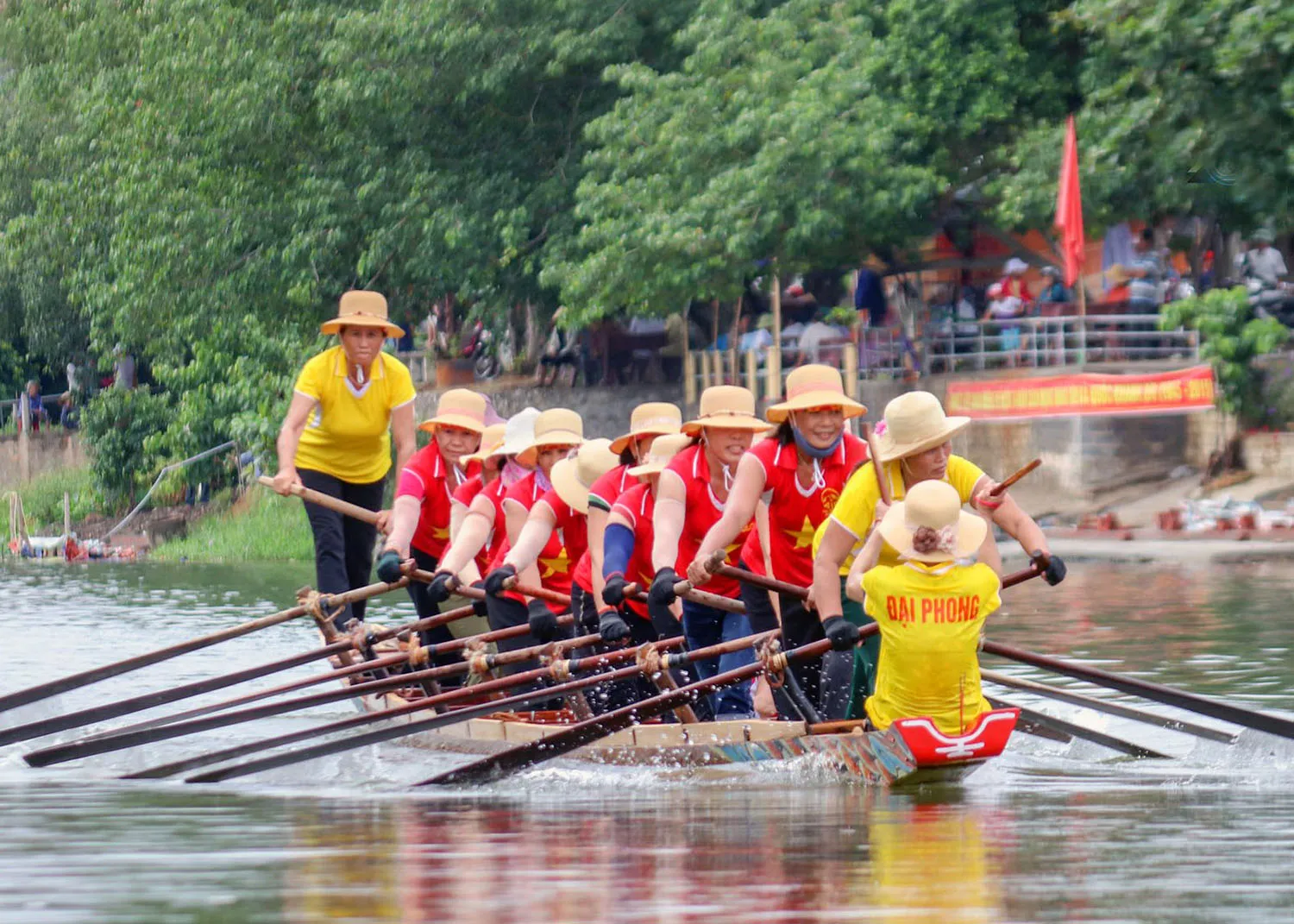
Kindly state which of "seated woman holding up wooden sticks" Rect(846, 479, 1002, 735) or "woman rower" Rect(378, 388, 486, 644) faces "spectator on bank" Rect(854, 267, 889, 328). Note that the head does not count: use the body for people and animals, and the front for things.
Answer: "seated woman holding up wooden sticks" Rect(846, 479, 1002, 735)

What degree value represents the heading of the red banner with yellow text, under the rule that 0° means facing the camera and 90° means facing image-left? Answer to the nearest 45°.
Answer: approximately 0°

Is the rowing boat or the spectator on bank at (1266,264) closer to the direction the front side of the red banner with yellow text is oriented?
the rowing boat

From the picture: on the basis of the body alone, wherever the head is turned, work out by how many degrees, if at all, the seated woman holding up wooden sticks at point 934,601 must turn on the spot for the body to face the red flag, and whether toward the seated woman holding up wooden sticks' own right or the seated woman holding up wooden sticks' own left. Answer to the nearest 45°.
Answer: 0° — they already face it

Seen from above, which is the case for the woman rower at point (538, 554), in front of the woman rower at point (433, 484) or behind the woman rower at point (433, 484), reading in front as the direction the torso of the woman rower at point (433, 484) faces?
in front

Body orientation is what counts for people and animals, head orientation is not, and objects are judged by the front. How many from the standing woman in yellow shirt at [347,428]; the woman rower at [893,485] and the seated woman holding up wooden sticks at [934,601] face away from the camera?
1

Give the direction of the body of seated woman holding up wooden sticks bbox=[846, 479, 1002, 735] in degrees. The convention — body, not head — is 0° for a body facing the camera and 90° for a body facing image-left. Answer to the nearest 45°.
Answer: approximately 180°

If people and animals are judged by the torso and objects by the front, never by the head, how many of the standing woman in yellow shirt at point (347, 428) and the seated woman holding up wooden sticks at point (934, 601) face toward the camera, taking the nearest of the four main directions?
1

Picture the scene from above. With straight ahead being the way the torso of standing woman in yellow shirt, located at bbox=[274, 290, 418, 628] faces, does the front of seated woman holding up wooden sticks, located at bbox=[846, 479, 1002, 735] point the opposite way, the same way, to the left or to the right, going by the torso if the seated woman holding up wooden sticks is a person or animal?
the opposite way

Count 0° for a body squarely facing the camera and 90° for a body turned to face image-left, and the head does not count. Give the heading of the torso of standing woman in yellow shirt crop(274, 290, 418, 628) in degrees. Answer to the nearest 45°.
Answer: approximately 0°

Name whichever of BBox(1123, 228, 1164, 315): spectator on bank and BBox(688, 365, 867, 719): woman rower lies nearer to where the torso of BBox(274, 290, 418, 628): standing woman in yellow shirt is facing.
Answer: the woman rower

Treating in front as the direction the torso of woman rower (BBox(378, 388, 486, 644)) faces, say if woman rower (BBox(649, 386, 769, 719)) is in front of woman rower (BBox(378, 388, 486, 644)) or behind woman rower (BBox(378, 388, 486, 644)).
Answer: in front
